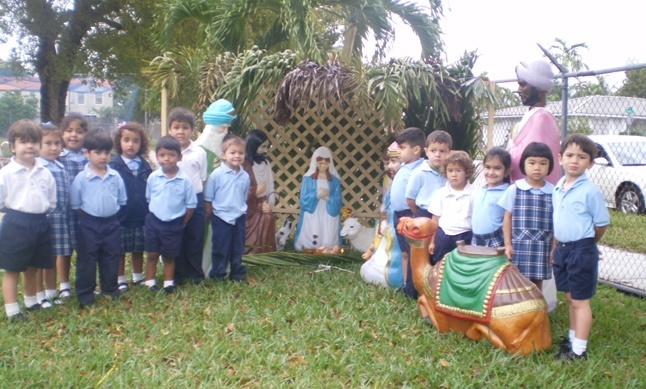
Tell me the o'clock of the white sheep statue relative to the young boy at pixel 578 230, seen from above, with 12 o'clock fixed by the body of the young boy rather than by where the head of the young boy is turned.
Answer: The white sheep statue is roughly at 3 o'clock from the young boy.

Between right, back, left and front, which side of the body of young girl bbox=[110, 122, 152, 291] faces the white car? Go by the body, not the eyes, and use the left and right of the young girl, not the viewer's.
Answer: left
